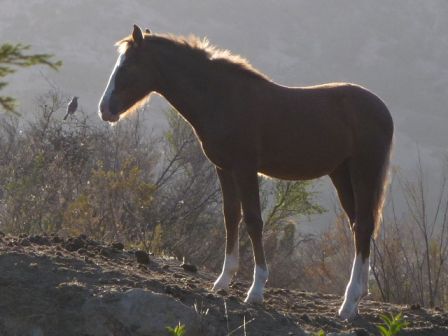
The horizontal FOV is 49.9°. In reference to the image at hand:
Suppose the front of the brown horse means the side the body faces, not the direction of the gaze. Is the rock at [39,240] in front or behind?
in front

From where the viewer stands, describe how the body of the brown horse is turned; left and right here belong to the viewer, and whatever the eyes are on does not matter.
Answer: facing to the left of the viewer

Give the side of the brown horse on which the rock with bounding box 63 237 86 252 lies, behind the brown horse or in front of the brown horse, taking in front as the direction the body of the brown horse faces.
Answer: in front

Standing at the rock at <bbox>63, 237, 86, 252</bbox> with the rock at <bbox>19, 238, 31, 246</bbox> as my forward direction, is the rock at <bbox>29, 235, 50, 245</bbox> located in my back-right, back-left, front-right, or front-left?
front-right
